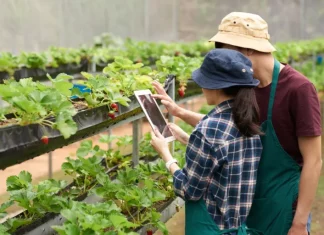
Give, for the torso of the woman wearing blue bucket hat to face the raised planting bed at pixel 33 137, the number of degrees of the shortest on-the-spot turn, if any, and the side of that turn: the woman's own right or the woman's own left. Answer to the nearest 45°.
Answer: approximately 45° to the woman's own left

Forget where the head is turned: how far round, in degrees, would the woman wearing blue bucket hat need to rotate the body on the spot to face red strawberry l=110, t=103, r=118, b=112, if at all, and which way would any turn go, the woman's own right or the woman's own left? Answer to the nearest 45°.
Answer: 0° — they already face it

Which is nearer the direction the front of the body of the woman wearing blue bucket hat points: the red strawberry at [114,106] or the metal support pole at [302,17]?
the red strawberry

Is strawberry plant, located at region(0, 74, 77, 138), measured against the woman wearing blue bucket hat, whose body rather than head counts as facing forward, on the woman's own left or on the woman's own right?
on the woman's own left

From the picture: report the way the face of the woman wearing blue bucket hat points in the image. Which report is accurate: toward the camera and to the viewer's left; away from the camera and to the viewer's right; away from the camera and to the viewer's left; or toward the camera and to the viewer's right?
away from the camera and to the viewer's left

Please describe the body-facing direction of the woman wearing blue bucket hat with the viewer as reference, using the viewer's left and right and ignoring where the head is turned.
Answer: facing away from the viewer and to the left of the viewer

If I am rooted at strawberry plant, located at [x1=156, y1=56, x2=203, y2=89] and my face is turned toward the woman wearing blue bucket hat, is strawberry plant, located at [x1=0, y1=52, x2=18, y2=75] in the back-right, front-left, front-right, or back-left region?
back-right

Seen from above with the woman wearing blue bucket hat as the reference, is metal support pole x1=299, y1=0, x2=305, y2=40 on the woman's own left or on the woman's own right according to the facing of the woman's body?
on the woman's own right

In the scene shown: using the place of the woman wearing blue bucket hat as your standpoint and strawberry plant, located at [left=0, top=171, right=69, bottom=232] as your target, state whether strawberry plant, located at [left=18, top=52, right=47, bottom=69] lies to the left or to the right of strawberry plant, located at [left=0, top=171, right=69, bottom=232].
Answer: right
